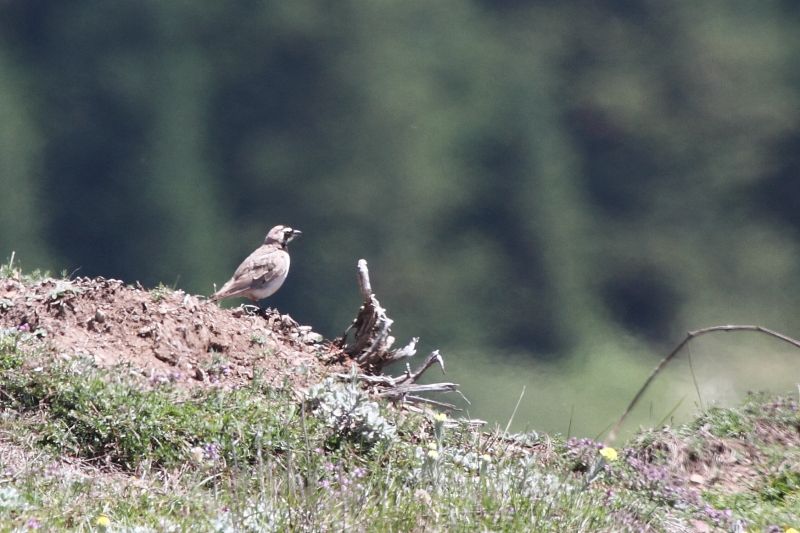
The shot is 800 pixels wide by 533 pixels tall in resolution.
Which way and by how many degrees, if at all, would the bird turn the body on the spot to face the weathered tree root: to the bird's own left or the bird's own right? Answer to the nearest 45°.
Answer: approximately 45° to the bird's own right

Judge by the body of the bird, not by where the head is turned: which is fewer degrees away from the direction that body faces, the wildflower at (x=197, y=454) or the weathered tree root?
the weathered tree root

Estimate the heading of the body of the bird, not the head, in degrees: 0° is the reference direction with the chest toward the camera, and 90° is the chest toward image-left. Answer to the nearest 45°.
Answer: approximately 270°

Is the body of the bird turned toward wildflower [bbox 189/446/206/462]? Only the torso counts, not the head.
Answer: no
